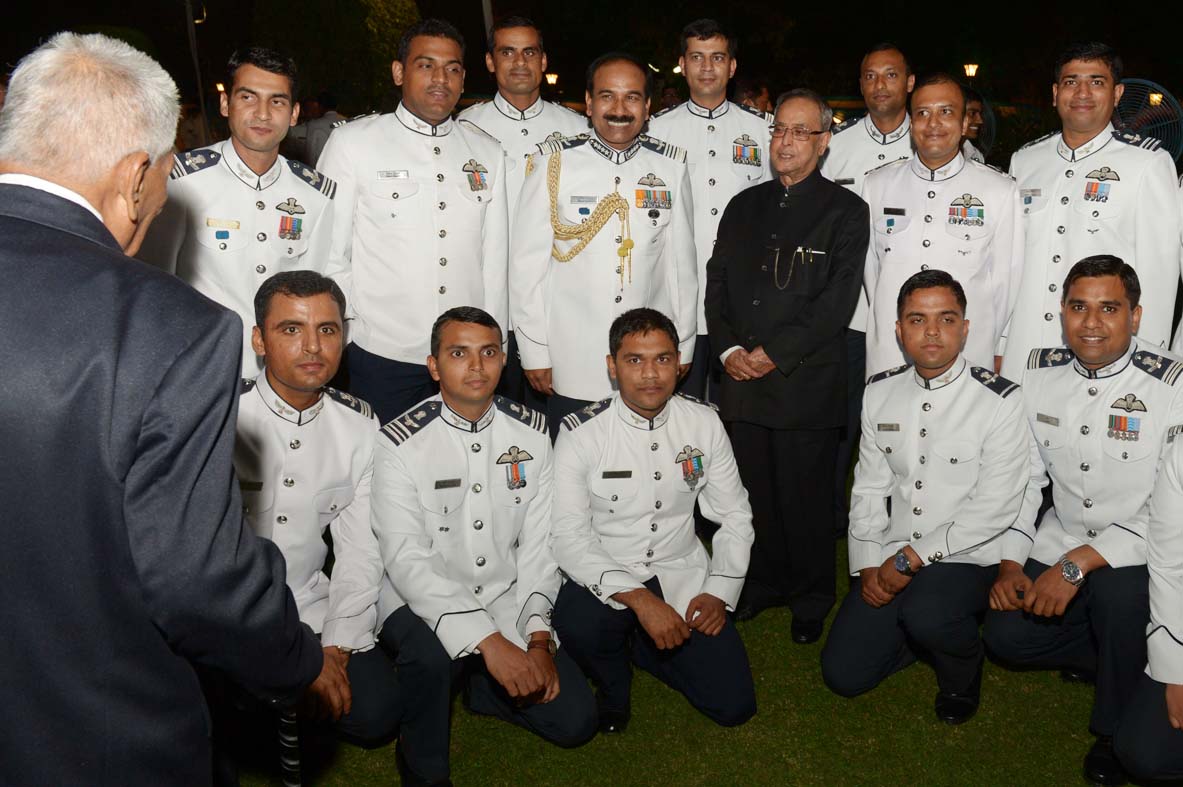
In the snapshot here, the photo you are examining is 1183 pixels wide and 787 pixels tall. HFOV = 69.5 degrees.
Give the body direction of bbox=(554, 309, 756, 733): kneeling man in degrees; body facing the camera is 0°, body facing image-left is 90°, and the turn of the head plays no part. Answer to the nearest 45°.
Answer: approximately 0°

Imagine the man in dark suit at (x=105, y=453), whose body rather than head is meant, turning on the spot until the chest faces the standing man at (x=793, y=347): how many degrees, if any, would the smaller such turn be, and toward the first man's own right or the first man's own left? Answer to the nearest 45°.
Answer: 0° — they already face them

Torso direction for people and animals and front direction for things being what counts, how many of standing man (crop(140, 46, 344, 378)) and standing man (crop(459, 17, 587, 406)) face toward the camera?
2

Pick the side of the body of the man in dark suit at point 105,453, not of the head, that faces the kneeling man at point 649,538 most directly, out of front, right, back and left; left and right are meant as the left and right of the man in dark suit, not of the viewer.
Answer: front

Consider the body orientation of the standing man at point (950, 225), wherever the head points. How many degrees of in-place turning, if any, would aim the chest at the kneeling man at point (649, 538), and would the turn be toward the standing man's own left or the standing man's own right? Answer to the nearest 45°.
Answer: approximately 45° to the standing man's own right

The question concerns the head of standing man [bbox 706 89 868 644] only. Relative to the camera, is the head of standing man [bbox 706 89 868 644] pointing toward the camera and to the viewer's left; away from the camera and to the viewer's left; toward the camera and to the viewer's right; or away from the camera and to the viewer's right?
toward the camera and to the viewer's left

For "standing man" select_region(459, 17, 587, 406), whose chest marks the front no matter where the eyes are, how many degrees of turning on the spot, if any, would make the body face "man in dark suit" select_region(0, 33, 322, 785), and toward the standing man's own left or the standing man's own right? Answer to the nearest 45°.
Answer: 0° — they already face them

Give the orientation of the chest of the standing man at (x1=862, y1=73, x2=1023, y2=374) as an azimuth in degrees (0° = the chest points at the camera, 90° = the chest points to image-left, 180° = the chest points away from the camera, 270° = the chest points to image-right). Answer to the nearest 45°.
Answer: approximately 0°
